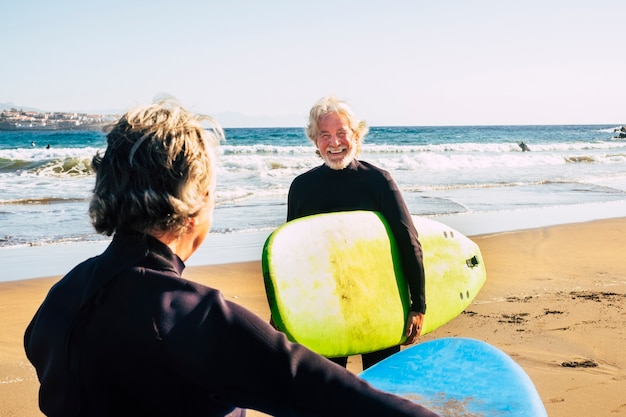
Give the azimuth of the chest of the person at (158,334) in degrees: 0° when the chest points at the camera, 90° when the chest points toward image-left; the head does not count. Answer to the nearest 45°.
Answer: approximately 225°
